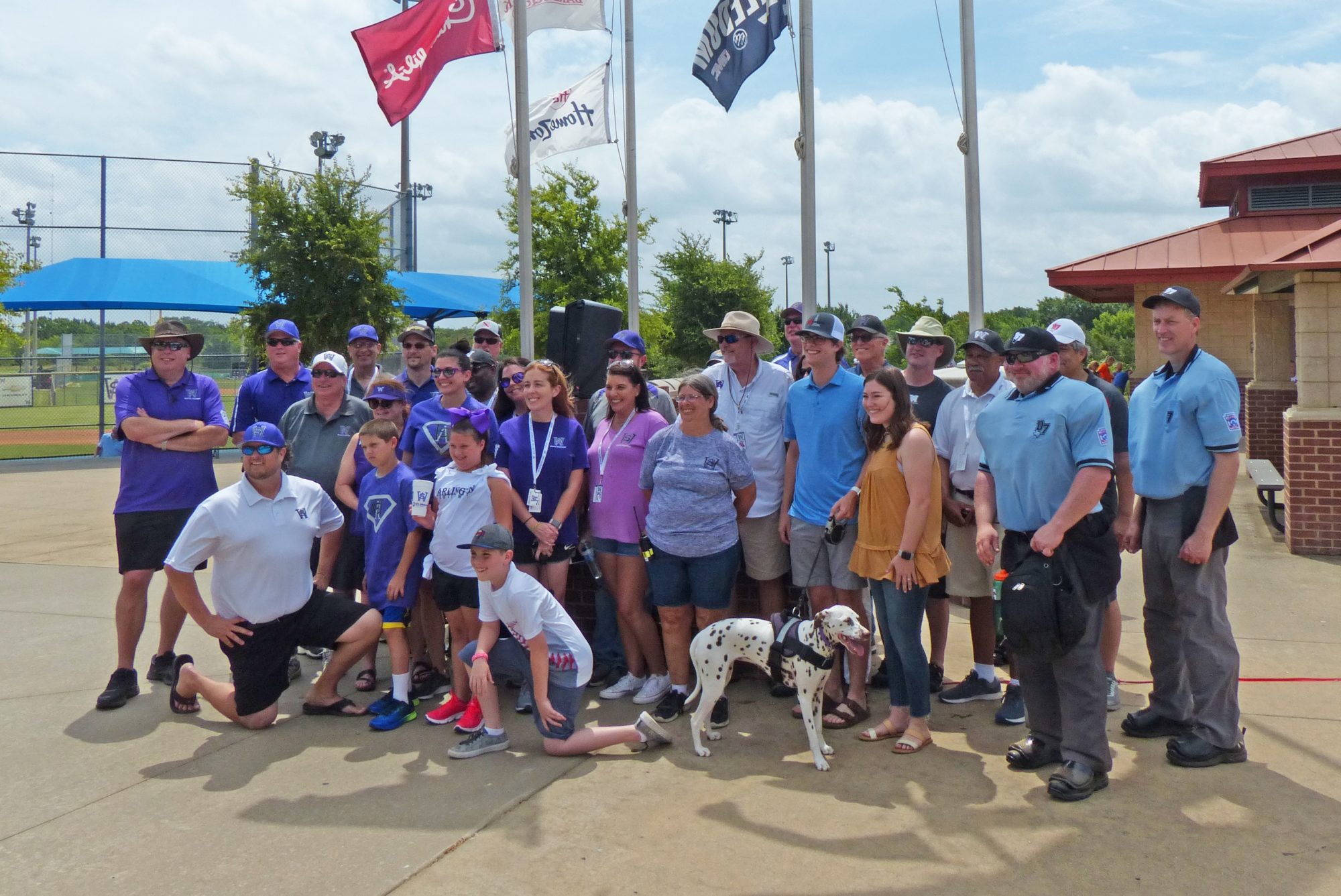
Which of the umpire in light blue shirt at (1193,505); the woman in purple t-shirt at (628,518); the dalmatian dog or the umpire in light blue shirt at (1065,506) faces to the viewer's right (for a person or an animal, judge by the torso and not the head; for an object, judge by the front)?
the dalmatian dog

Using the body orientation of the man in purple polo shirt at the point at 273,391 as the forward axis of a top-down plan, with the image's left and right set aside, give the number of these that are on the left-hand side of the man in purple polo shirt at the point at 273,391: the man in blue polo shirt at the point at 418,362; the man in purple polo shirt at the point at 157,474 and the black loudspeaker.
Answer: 2

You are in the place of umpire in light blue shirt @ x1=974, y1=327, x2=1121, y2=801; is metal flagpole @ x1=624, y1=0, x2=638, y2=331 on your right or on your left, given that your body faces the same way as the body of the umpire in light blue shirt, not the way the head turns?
on your right

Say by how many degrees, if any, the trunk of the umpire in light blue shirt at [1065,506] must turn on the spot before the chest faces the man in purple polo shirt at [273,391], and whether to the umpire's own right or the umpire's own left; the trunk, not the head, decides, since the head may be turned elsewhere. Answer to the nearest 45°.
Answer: approximately 45° to the umpire's own right

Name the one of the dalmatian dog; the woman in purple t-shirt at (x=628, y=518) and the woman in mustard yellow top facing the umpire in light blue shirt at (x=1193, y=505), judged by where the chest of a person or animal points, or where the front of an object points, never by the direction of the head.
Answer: the dalmatian dog

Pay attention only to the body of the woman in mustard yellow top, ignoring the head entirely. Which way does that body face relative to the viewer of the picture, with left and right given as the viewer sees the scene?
facing the viewer and to the left of the viewer

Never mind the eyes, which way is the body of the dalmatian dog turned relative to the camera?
to the viewer's right

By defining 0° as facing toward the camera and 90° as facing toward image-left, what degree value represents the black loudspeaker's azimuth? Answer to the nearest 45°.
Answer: approximately 45°

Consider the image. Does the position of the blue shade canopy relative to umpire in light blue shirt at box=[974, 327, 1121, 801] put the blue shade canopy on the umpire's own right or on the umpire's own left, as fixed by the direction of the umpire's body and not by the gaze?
on the umpire's own right

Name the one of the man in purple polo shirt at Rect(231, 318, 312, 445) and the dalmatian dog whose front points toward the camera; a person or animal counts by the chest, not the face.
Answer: the man in purple polo shirt

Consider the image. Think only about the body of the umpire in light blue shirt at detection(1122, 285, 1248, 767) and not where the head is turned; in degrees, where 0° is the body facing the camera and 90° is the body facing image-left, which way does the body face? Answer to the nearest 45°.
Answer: approximately 45°

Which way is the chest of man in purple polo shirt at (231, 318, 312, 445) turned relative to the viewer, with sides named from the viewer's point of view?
facing the viewer

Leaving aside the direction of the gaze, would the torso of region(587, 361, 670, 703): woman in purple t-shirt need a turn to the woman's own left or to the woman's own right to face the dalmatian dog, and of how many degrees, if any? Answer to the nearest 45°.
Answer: approximately 90° to the woman's own left

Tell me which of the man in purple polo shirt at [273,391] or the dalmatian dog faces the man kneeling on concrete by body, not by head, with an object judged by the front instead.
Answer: the man in purple polo shirt

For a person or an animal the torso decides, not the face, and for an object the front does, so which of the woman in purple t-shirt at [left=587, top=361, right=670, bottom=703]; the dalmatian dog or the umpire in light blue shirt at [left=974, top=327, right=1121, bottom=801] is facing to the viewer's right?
the dalmatian dog

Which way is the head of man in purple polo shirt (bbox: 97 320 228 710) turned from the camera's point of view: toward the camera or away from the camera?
toward the camera
